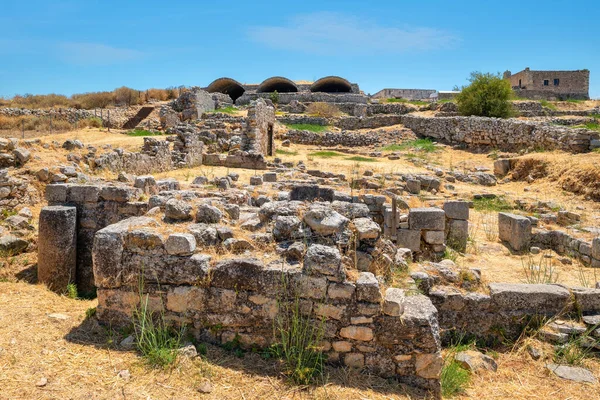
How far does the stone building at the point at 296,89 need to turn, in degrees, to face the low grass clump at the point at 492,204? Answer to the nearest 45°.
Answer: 0° — it already faces it

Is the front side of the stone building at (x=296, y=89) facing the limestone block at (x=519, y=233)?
yes

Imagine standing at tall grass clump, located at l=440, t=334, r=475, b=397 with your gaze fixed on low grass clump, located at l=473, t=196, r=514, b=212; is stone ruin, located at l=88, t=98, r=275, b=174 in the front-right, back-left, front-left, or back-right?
front-left

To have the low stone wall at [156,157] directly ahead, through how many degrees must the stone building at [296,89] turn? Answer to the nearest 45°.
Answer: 0° — it already faces it

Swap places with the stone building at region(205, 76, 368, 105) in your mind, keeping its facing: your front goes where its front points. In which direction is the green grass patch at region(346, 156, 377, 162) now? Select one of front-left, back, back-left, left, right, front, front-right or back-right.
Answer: front

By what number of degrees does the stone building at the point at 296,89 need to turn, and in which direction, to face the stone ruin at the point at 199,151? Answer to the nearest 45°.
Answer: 0° — it already faces it

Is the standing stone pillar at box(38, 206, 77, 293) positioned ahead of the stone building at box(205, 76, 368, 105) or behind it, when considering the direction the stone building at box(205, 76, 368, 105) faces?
ahead

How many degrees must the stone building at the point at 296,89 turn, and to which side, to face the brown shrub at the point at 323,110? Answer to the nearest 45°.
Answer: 0° — it already faces it

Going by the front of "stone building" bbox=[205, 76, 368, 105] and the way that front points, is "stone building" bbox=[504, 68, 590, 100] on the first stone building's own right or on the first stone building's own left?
on the first stone building's own left

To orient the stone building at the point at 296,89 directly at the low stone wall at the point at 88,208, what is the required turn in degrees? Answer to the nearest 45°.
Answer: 0° — it already faces it

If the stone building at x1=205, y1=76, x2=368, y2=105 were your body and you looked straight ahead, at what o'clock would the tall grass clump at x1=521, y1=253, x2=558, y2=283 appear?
The tall grass clump is roughly at 12 o'clock from the stone building.

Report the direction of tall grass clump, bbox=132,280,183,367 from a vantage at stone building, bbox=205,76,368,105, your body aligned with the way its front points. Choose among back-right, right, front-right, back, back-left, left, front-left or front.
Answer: front

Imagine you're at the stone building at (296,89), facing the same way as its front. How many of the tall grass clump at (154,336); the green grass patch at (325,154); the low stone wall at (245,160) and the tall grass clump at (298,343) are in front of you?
4

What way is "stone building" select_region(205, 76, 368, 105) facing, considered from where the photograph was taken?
facing the viewer

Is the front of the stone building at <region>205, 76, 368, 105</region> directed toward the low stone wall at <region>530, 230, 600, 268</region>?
yes

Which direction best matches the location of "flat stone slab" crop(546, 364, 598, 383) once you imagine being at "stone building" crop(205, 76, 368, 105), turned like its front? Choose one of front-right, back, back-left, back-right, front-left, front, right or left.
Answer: front

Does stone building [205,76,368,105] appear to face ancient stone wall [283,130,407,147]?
yes

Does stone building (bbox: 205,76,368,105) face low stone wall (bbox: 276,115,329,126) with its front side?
yes
